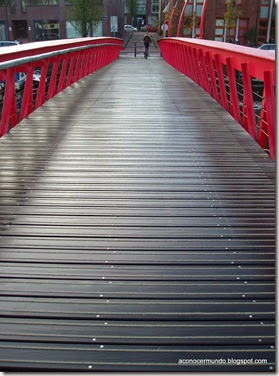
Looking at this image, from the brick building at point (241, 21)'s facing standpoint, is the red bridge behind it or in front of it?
in front

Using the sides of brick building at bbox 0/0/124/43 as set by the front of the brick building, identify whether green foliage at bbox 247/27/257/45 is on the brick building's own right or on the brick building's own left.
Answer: on the brick building's own left

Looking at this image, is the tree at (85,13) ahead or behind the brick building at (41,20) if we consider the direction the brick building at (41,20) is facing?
ahead

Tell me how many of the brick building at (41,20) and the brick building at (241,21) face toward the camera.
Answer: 2

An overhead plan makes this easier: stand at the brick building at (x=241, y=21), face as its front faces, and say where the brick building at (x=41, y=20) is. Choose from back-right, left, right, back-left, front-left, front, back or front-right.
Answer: right

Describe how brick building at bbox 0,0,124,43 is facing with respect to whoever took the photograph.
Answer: facing the viewer

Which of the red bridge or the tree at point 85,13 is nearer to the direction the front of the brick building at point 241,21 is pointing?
the red bridge

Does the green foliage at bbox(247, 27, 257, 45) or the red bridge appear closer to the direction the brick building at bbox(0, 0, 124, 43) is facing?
the red bridge
